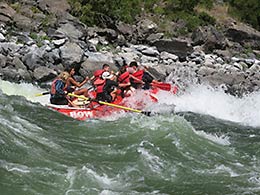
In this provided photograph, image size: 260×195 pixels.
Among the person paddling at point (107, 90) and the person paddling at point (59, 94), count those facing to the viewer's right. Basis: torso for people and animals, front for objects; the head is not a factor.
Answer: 2

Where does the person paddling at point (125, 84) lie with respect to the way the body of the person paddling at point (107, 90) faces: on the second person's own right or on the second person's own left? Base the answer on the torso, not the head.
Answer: on the second person's own left

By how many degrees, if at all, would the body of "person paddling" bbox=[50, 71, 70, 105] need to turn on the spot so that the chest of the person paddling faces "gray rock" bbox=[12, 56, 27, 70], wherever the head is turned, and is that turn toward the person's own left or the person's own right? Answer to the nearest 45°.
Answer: approximately 90° to the person's own left

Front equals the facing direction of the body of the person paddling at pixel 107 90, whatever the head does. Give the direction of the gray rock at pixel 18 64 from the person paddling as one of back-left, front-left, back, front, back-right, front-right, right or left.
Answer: back-left

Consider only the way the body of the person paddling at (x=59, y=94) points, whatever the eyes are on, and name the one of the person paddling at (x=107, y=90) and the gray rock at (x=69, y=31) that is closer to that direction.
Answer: the person paddling

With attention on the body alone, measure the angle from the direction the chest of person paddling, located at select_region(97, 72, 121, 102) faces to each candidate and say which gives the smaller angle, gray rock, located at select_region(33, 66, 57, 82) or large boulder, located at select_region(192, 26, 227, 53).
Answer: the large boulder

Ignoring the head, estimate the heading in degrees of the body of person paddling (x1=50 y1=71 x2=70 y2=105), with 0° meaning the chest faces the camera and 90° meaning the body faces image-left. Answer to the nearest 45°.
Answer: approximately 270°

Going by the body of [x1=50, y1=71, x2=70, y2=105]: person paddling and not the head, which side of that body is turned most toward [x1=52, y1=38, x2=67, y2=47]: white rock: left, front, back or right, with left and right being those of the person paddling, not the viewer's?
left

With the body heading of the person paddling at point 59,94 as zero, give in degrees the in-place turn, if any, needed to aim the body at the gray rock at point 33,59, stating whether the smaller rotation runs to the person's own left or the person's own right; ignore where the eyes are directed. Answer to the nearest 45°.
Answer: approximately 90° to the person's own left

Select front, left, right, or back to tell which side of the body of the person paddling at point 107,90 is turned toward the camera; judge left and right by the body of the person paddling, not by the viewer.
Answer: right

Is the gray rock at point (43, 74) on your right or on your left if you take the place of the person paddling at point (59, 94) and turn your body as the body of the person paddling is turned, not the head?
on your left
